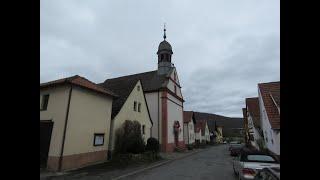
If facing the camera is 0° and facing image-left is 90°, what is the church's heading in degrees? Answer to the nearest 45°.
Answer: approximately 315°

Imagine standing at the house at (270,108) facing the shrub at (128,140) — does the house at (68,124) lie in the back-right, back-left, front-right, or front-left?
front-left

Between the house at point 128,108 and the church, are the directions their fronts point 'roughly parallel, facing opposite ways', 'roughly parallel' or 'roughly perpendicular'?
roughly parallel

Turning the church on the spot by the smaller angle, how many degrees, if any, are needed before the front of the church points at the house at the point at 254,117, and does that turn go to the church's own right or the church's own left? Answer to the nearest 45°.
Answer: approximately 45° to the church's own left

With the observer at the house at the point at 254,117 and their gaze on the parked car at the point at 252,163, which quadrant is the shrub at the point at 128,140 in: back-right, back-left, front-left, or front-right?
front-right

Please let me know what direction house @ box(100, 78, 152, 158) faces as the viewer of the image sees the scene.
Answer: facing the viewer and to the right of the viewer

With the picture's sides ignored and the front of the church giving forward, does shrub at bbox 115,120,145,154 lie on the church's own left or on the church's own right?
on the church's own right

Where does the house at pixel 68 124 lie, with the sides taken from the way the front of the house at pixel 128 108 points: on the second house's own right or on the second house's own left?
on the second house's own right

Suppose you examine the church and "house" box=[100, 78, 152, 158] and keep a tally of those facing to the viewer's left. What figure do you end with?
0

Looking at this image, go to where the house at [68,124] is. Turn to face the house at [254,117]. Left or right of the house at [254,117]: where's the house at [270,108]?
right

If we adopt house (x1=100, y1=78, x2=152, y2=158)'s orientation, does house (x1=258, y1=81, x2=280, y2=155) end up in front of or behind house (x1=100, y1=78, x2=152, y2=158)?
in front
